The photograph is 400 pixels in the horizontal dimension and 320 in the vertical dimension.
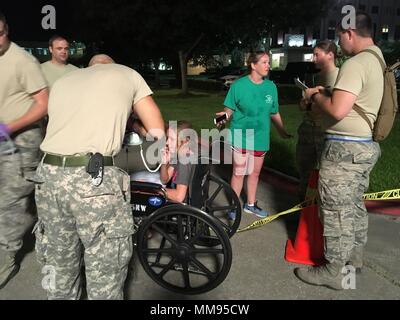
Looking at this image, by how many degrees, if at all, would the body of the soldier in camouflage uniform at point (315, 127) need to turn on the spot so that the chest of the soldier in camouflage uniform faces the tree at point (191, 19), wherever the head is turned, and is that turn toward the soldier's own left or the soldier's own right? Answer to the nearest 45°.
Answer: approximately 90° to the soldier's own right

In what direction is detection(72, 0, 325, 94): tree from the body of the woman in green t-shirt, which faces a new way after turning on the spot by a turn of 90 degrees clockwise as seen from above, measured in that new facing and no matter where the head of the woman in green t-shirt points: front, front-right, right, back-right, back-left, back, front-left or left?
back-right

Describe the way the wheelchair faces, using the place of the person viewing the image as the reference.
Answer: facing away from the viewer and to the left of the viewer

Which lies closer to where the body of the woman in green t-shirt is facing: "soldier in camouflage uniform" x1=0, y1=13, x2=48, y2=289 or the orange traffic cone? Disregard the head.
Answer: the orange traffic cone

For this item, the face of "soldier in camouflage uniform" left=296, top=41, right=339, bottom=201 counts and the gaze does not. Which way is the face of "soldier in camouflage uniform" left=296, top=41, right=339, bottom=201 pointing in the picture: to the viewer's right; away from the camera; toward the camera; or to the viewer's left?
to the viewer's left

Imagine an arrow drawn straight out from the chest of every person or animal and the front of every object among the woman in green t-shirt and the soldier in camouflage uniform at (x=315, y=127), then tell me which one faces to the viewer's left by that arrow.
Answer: the soldier in camouflage uniform

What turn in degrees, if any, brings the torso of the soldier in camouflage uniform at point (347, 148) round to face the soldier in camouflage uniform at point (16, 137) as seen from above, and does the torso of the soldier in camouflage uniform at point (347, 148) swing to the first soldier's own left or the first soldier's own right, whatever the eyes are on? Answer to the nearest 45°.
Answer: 0° — they already face them

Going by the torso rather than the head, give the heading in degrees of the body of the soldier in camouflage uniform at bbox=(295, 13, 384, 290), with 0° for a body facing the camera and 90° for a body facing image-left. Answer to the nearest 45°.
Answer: approximately 90°

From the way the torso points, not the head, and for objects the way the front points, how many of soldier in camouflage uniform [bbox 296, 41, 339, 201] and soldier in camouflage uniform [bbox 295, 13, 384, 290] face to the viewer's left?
2

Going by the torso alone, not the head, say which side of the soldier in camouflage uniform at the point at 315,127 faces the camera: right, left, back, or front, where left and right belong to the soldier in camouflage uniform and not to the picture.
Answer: left

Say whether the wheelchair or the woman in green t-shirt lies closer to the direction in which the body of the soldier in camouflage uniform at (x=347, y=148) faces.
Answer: the wheelchair

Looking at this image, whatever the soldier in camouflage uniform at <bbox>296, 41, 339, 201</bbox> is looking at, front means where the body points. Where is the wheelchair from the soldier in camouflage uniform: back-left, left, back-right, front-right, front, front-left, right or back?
front-left

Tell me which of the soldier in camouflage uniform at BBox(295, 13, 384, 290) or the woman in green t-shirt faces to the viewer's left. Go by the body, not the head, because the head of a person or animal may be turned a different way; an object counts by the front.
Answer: the soldier in camouflage uniform
